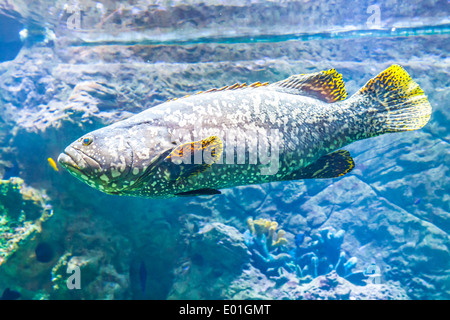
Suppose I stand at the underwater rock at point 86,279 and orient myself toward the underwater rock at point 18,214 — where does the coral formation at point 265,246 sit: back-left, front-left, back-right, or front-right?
back-right

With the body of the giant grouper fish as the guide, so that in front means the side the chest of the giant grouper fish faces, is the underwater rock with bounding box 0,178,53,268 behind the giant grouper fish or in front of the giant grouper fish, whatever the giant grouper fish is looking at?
in front

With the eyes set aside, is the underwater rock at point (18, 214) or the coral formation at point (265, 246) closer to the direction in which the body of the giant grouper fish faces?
the underwater rock

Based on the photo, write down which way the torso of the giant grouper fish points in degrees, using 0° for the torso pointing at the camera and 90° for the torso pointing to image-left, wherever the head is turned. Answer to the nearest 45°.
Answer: approximately 90°
